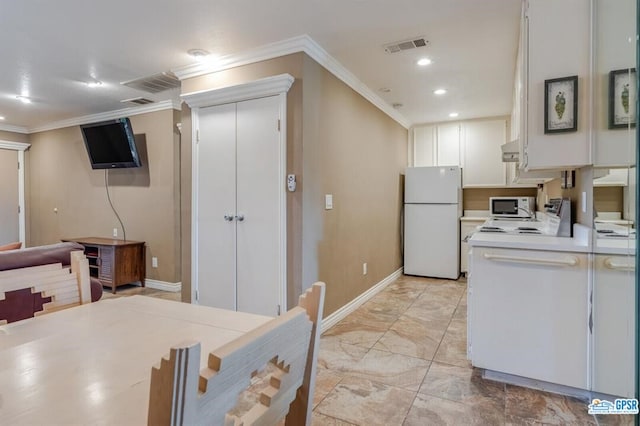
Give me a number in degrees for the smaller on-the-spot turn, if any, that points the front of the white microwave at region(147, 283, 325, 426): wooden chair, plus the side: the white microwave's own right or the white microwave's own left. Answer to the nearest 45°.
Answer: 0° — it already faces it

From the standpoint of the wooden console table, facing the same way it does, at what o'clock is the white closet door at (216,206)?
The white closet door is roughly at 10 o'clock from the wooden console table.

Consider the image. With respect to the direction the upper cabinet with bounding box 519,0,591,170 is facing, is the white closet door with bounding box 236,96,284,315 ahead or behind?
ahead

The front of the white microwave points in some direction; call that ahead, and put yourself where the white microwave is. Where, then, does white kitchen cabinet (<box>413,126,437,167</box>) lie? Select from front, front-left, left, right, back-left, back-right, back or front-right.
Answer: right

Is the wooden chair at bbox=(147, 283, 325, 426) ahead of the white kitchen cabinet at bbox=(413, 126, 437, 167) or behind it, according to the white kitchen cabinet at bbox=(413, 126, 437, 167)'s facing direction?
ahead

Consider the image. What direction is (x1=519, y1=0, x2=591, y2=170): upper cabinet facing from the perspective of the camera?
to the viewer's left

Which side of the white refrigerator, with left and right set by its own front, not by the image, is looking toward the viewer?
front

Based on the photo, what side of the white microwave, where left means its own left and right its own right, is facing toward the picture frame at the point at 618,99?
front

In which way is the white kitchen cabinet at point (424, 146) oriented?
toward the camera

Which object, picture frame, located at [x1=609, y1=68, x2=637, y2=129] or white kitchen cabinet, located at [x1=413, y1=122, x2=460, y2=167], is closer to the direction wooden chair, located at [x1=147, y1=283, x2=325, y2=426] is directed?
the white kitchen cabinet

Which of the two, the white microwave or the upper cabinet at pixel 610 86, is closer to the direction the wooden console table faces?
the upper cabinet

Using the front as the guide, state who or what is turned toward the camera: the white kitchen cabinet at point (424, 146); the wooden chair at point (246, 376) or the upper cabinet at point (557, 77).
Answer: the white kitchen cabinet

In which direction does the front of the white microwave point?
toward the camera
